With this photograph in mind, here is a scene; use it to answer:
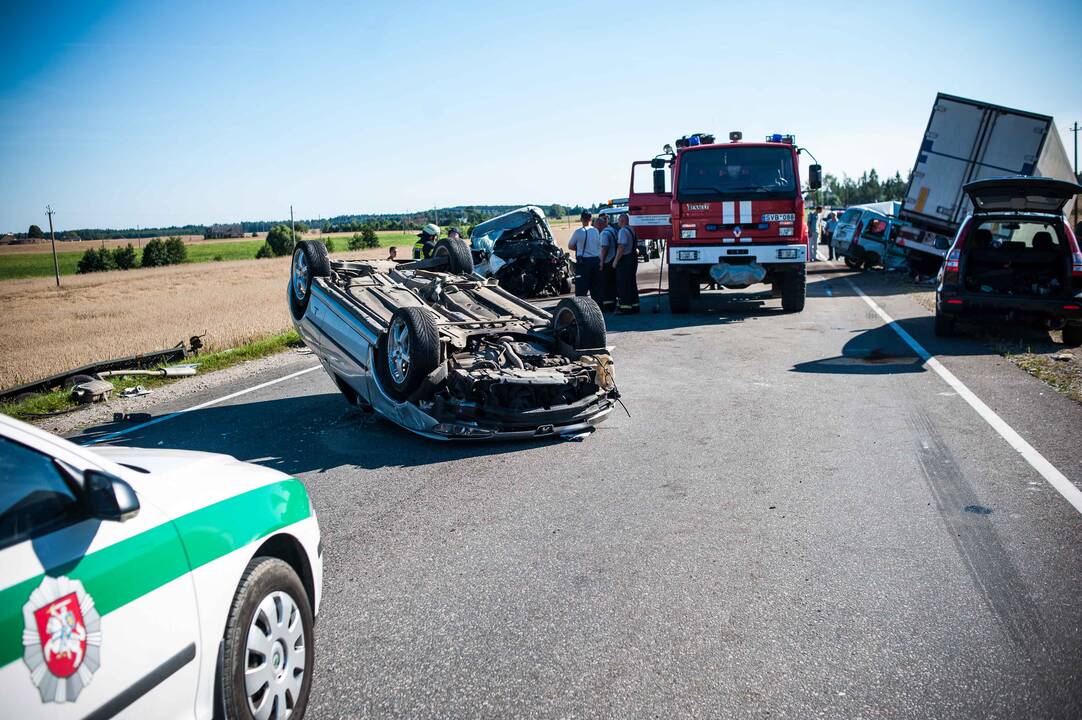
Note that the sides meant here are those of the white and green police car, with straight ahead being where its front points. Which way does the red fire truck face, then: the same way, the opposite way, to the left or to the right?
the opposite way

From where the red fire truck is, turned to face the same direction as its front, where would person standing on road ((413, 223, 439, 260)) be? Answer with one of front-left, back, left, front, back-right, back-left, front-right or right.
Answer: front-right

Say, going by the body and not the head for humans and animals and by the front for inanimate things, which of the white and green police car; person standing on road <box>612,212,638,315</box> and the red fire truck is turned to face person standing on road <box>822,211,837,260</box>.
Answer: the white and green police car

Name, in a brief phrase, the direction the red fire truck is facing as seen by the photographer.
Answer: facing the viewer

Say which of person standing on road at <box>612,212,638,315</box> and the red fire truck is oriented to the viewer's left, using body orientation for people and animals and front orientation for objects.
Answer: the person standing on road

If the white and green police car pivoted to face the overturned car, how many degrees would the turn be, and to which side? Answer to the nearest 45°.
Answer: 0° — it already faces it

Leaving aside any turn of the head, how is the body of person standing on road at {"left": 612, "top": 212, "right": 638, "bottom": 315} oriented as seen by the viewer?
to the viewer's left

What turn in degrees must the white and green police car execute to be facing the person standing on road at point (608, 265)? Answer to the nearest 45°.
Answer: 0° — it already faces them

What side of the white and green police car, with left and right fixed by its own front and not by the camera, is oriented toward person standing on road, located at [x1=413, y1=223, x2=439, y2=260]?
front

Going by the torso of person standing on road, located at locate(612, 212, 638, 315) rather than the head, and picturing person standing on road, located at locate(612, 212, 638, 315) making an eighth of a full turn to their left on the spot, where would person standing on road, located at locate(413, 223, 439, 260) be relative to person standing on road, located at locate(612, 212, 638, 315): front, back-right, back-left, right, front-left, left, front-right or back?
front

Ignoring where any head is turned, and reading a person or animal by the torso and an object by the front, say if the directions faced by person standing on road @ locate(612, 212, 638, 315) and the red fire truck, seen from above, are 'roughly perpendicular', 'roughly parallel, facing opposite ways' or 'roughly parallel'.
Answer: roughly perpendicular

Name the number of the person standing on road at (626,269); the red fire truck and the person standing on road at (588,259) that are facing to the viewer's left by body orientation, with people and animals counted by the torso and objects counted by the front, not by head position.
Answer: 1

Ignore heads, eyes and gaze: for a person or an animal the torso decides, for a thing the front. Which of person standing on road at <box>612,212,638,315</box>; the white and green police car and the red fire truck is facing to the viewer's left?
the person standing on road
